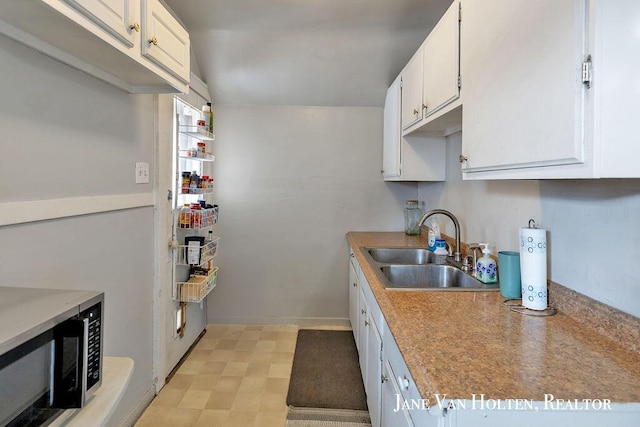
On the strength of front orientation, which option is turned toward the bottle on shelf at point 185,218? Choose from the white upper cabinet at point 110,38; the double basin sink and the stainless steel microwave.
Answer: the double basin sink

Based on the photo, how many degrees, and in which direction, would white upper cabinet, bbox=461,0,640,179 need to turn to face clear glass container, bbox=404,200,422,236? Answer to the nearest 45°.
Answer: approximately 90° to its right

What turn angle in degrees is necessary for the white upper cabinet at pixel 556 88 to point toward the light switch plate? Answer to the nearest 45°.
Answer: approximately 45° to its right

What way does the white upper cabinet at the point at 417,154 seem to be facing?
to the viewer's left

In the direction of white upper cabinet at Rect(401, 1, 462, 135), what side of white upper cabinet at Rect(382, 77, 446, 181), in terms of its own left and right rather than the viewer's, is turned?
left

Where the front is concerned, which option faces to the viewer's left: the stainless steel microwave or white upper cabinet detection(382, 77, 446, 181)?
the white upper cabinet

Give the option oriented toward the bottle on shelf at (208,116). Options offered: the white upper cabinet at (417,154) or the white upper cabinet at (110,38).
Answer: the white upper cabinet at (417,154)

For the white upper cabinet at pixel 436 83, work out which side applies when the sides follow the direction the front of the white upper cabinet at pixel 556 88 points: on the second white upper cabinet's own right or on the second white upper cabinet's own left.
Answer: on the second white upper cabinet's own right

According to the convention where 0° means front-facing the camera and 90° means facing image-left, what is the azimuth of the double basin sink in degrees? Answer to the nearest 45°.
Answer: approximately 90°

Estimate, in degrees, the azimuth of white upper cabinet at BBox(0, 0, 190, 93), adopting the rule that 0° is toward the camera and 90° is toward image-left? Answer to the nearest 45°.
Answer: approximately 315°
